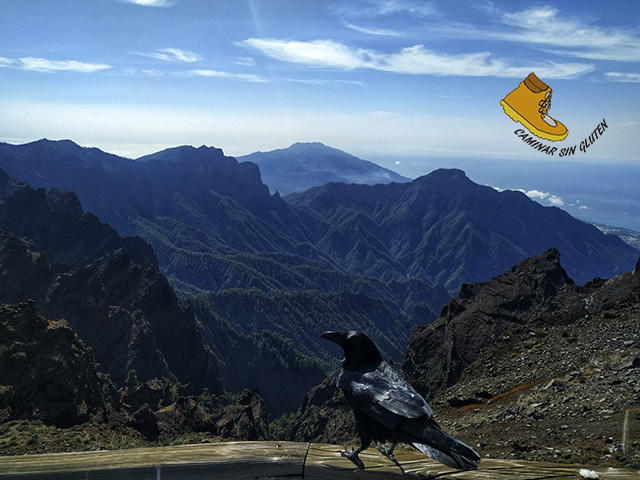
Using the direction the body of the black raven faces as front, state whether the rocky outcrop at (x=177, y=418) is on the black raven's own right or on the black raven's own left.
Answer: on the black raven's own right

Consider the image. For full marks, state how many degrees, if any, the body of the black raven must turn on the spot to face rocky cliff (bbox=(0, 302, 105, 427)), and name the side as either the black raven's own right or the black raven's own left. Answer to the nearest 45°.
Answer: approximately 45° to the black raven's own right

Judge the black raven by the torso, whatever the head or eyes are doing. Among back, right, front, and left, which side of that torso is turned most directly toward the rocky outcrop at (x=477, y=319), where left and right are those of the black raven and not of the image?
right

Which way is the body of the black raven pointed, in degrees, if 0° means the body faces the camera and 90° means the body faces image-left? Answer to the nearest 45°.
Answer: approximately 90°
